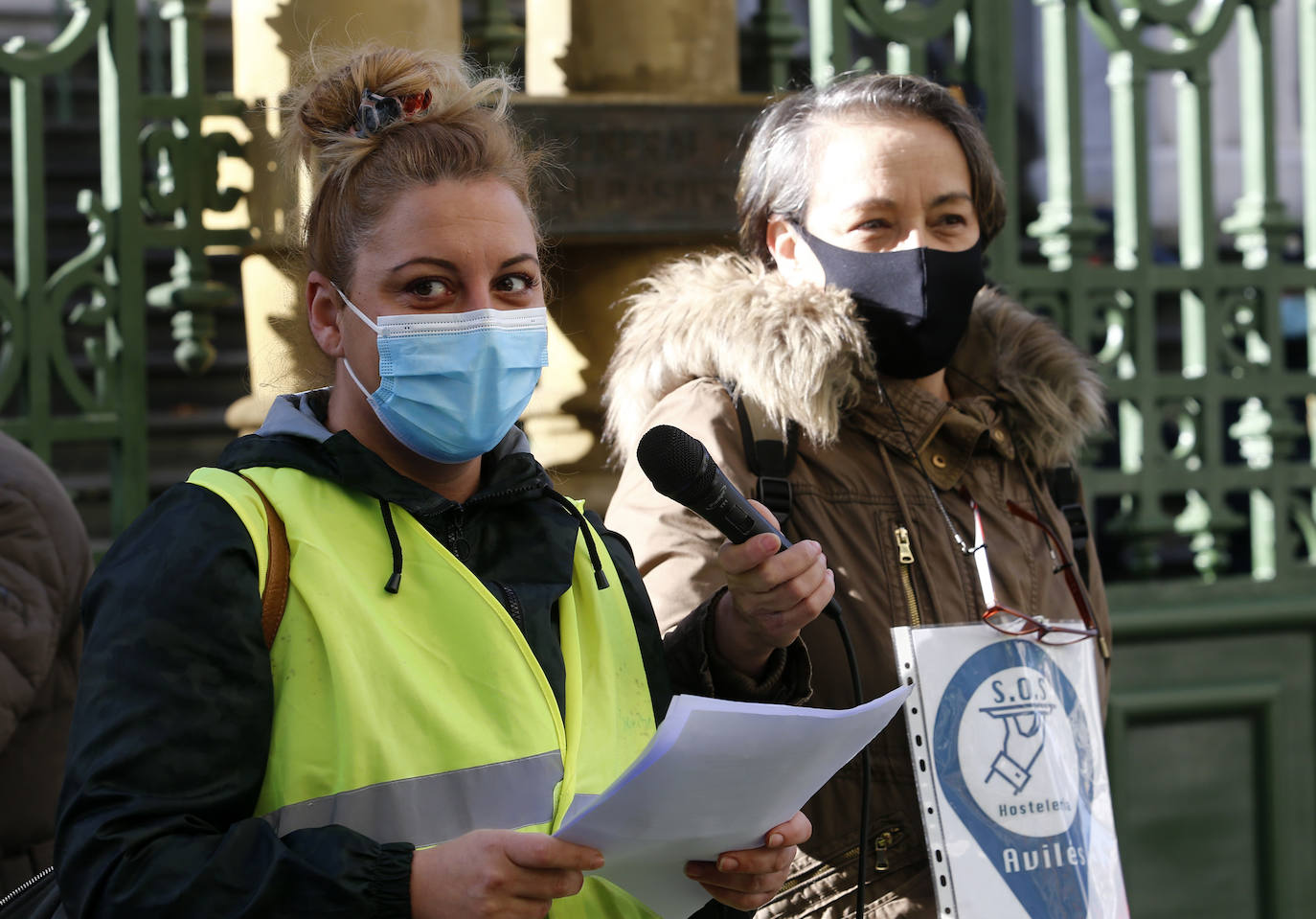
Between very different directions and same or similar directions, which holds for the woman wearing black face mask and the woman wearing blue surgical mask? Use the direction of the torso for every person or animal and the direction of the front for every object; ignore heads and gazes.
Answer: same or similar directions

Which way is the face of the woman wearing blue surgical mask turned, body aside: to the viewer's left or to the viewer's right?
to the viewer's right

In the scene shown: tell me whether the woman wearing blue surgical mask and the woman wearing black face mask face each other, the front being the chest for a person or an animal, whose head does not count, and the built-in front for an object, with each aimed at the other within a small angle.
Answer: no

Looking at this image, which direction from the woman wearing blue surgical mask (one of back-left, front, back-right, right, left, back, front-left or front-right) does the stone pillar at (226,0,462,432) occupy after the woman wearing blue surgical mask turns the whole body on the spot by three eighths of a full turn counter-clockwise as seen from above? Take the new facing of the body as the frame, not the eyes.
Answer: front

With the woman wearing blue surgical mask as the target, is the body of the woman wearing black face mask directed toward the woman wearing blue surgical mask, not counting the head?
no

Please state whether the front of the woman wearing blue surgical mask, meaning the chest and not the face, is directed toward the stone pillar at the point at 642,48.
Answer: no

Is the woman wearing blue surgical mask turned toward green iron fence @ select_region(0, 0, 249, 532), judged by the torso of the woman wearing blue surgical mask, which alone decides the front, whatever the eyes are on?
no

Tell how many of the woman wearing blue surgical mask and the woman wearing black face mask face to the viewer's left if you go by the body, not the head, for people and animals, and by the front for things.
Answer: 0
